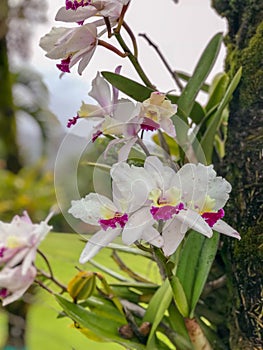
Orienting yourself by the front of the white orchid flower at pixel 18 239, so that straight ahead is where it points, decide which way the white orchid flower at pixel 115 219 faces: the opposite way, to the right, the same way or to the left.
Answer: the same way

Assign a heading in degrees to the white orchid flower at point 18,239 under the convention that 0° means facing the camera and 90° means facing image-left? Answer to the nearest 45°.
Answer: approximately 45°

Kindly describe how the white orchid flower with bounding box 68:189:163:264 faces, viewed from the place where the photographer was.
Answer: facing the viewer and to the left of the viewer

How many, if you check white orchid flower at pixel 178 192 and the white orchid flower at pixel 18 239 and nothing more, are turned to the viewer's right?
0

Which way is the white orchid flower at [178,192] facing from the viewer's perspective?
toward the camera

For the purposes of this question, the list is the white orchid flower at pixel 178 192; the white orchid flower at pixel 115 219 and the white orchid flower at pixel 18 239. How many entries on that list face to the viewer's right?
0
